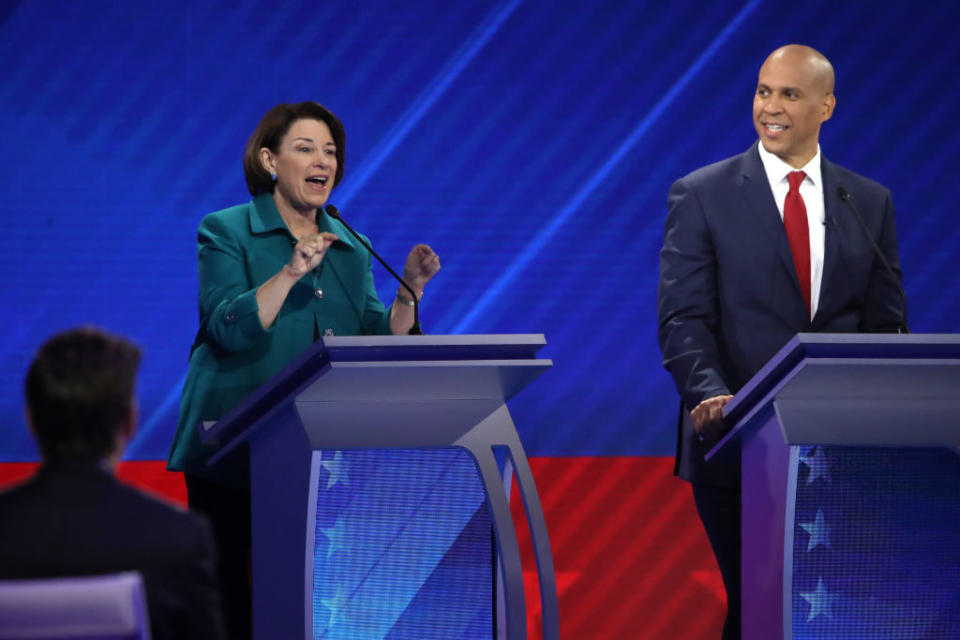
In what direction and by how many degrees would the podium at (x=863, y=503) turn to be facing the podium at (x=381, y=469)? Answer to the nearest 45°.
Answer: approximately 135° to its right

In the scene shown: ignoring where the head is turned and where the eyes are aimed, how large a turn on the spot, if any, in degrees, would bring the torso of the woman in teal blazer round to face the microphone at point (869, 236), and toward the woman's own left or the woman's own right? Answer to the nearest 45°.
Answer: approximately 45° to the woman's own left

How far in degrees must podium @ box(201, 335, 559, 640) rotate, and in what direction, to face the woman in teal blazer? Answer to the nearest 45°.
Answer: approximately 180°

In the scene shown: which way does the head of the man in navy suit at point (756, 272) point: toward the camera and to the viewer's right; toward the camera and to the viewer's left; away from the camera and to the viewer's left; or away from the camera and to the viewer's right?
toward the camera and to the viewer's left

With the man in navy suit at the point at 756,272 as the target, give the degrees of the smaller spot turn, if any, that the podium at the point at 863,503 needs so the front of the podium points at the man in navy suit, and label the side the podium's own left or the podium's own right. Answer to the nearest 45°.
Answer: approximately 180°

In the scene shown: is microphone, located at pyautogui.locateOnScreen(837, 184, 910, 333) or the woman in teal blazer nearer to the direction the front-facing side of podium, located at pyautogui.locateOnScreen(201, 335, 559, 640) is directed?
the microphone

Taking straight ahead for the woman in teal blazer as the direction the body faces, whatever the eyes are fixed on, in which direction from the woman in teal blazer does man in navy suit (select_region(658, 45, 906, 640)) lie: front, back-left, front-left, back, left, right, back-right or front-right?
front-left

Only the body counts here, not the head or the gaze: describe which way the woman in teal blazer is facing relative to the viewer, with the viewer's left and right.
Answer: facing the viewer and to the right of the viewer

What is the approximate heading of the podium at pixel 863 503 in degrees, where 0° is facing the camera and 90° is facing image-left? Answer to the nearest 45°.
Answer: approximately 315°

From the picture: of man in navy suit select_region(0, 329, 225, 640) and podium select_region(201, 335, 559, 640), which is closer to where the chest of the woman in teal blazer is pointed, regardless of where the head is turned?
the podium

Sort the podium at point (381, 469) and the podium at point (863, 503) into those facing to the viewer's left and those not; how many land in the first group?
0

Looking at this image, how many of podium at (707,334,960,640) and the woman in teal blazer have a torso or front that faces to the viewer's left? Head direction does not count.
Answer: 0

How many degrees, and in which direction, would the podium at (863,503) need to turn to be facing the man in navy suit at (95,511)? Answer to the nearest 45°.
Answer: approximately 90° to its right
